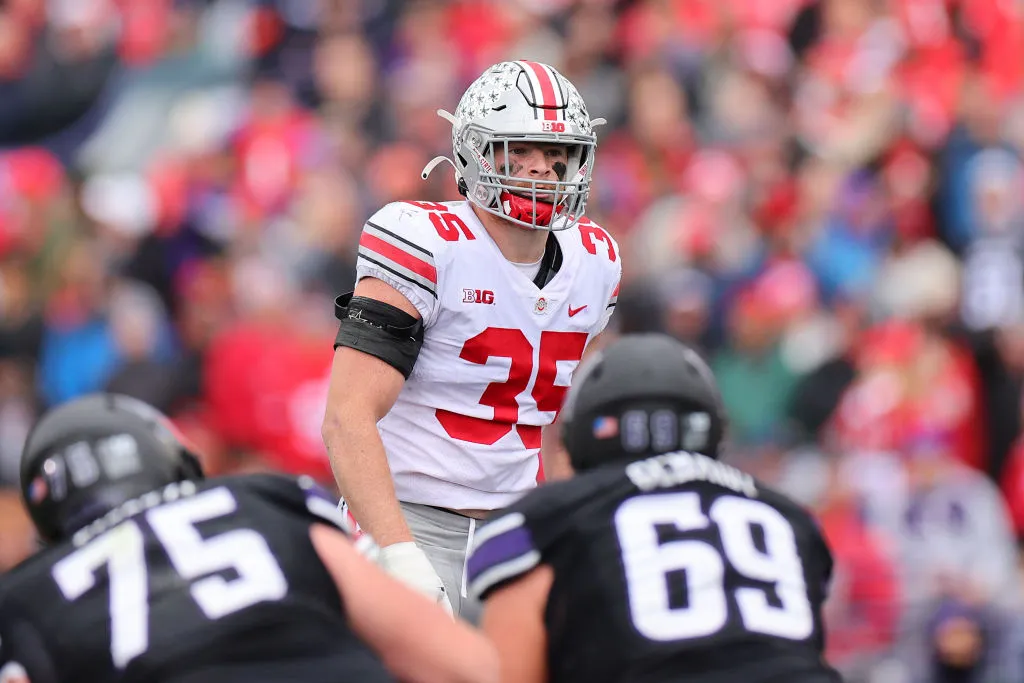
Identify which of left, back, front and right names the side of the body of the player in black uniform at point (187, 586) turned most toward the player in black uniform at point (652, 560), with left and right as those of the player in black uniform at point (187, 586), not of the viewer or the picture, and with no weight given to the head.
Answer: right

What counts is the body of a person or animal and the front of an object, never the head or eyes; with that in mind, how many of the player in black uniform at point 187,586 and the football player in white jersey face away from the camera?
1

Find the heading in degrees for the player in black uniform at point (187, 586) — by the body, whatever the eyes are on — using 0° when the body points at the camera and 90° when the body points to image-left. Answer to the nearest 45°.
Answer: approximately 180°

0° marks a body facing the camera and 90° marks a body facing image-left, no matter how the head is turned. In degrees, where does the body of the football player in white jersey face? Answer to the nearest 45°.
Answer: approximately 315°

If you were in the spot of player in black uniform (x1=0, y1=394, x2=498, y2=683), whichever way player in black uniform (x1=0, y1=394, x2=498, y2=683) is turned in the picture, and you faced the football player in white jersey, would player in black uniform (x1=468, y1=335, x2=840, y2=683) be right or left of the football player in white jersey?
right

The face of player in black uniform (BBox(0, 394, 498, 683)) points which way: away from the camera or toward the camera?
away from the camera

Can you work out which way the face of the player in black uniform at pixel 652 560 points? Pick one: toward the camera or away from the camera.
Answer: away from the camera

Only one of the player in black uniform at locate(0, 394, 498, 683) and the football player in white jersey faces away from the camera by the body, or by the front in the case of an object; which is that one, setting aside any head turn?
the player in black uniform

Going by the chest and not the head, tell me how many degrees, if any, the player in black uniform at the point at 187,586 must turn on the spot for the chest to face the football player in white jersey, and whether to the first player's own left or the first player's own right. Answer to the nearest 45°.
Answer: approximately 45° to the first player's own right

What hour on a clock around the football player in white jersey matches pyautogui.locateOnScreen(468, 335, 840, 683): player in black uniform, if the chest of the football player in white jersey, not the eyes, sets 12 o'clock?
The player in black uniform is roughly at 1 o'clock from the football player in white jersey.
